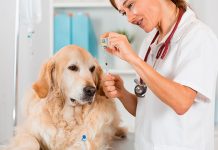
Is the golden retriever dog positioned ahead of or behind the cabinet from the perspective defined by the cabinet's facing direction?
ahead

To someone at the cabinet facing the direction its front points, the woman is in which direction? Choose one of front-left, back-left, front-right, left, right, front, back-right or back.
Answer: front

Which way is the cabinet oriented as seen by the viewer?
toward the camera
